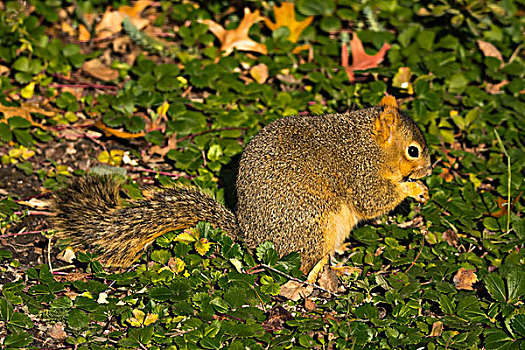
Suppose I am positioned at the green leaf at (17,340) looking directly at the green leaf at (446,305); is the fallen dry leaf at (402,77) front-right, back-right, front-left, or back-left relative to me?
front-left

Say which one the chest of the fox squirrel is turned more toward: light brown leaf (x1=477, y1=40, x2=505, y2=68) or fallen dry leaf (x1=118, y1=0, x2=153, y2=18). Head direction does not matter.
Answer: the light brown leaf

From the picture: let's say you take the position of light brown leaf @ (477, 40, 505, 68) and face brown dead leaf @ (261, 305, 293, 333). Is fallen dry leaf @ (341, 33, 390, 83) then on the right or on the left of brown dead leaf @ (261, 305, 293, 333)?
right

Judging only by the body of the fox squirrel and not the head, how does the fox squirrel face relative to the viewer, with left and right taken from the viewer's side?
facing to the right of the viewer

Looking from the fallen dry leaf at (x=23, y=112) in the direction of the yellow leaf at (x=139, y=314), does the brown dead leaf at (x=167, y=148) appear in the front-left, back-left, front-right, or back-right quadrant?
front-left

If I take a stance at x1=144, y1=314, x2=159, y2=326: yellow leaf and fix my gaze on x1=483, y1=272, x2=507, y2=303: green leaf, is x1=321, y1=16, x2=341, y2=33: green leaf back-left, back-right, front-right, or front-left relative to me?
front-left

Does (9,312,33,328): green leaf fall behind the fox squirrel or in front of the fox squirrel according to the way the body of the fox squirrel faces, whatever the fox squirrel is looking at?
behind

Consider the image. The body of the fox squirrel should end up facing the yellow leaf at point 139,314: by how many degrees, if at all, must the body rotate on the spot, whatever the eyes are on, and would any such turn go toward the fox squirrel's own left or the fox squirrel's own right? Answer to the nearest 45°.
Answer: approximately 135° to the fox squirrel's own right

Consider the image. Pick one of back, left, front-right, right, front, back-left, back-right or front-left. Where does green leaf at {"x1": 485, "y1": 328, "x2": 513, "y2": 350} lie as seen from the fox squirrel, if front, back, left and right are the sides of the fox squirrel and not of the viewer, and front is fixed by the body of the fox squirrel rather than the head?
front-right

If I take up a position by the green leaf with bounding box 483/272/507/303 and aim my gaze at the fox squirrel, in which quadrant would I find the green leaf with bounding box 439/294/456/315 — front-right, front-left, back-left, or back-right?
front-left

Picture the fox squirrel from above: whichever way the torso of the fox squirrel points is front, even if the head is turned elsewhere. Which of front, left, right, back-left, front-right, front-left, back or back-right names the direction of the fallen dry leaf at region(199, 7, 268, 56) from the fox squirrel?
left

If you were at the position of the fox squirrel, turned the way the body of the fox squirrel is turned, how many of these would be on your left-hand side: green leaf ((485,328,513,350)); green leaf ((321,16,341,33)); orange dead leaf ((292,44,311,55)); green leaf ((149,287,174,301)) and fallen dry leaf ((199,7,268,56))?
3

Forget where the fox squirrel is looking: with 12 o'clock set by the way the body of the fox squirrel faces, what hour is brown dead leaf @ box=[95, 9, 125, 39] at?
The brown dead leaf is roughly at 8 o'clock from the fox squirrel.

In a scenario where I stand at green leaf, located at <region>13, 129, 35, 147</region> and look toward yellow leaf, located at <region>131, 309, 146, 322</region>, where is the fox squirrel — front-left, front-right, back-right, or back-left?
front-left

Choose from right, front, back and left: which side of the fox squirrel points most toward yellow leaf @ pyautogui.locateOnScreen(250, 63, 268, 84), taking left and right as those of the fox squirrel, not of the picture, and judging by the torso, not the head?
left
